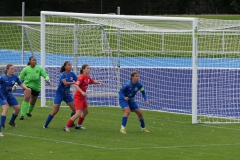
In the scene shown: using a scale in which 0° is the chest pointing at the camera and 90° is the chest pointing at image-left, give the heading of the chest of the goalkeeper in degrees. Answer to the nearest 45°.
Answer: approximately 0°

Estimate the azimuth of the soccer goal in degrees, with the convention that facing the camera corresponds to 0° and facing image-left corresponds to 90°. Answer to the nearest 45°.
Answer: approximately 45°

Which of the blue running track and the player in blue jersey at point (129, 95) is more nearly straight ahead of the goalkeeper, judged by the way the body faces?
the player in blue jersey

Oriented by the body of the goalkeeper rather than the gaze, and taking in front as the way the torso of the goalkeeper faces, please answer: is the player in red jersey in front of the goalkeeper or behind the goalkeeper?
in front

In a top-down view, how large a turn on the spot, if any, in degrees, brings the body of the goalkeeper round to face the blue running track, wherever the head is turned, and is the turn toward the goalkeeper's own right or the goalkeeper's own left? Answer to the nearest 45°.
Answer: approximately 135° to the goalkeeper's own left

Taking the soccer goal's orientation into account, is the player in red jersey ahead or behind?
ahead

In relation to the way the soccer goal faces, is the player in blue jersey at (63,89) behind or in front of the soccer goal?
in front
